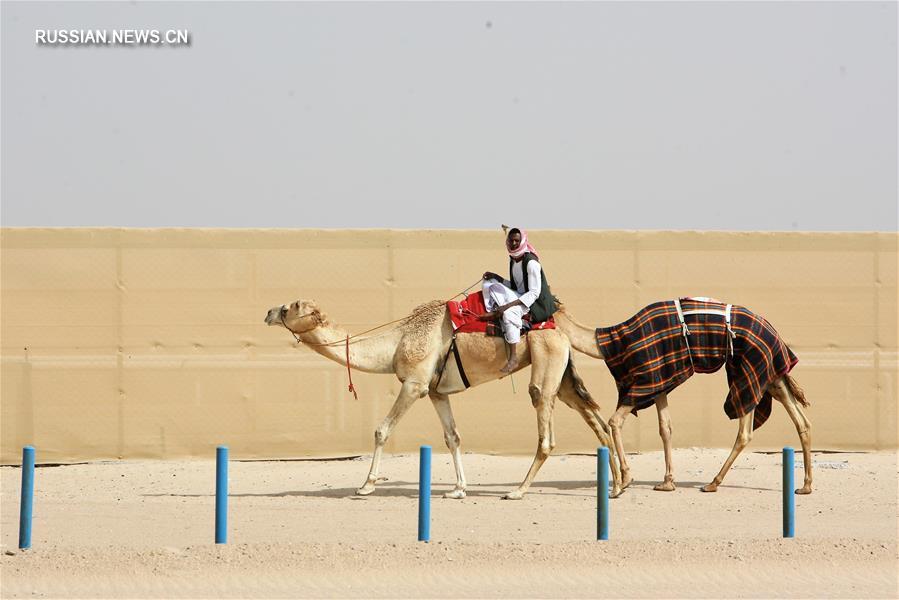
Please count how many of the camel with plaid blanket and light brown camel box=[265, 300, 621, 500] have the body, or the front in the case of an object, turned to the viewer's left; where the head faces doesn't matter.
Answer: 2

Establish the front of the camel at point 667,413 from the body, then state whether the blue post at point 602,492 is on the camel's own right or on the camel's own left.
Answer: on the camel's own left

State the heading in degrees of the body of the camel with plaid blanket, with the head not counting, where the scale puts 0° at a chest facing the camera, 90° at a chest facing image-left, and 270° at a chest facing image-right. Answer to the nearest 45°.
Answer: approximately 90°

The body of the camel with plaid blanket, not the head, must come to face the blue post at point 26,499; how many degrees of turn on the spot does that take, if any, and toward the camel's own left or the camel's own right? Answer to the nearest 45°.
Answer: approximately 45° to the camel's own left

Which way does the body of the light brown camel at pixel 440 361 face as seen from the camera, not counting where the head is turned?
to the viewer's left

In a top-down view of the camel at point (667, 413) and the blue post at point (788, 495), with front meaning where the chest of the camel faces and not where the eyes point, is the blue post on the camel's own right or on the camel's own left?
on the camel's own left

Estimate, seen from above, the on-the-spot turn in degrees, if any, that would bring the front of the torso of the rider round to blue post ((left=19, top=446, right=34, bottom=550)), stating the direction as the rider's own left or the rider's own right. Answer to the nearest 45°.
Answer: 0° — they already face it

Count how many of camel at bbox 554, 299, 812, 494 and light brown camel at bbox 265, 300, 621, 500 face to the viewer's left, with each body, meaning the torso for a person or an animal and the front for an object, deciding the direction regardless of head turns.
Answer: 2

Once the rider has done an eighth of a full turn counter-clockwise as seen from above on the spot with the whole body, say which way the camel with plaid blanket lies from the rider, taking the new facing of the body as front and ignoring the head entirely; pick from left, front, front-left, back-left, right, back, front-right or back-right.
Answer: left

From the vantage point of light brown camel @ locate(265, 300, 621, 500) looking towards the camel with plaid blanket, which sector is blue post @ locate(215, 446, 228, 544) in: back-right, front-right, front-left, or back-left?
back-right

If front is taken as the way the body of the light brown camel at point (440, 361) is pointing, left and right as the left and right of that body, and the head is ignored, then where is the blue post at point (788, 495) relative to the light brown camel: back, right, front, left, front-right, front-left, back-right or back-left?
back-left

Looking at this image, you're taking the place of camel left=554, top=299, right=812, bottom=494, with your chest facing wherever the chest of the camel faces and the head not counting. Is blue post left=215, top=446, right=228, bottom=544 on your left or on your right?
on your left
